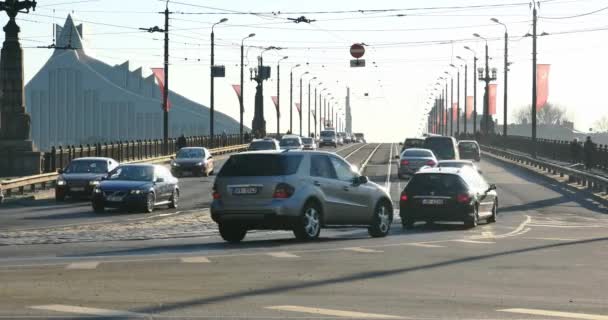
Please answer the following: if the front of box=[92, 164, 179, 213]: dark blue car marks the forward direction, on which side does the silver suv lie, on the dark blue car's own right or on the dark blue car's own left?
on the dark blue car's own left

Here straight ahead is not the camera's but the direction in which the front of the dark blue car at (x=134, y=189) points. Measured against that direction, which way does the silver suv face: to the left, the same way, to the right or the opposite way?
the opposite way

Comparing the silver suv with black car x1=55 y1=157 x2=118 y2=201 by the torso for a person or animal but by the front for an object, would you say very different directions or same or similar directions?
very different directions

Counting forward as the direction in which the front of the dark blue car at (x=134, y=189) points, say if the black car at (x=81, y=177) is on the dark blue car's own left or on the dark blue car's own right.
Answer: on the dark blue car's own right

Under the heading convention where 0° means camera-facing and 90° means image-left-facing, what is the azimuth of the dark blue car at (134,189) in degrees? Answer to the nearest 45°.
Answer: approximately 45°

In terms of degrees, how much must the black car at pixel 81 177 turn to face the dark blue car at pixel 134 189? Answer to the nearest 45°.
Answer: approximately 45° to its left

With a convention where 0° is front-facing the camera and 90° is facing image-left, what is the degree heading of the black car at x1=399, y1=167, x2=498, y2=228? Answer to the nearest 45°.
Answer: approximately 225°

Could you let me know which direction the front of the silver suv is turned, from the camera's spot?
facing away from the viewer and to the right of the viewer
